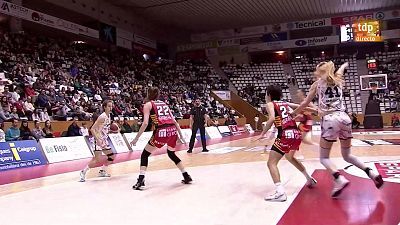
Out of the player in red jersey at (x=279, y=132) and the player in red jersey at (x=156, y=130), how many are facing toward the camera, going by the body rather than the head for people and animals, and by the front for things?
0

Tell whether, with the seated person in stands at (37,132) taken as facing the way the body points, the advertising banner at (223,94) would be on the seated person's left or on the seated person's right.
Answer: on the seated person's left

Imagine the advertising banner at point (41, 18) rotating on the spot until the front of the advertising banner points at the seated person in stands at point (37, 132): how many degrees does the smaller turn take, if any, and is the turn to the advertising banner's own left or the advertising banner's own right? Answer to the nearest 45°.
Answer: approximately 45° to the advertising banner's own right

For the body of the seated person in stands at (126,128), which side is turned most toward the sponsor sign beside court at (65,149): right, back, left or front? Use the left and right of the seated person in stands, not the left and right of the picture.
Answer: right

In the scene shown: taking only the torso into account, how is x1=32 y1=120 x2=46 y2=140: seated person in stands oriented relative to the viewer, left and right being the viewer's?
facing the viewer and to the right of the viewer

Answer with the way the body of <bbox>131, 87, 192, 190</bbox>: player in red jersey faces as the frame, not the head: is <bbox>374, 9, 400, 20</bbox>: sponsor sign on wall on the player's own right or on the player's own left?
on the player's own right

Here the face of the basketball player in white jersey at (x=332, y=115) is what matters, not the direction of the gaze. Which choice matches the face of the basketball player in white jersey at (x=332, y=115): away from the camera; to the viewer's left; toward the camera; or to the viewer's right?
away from the camera

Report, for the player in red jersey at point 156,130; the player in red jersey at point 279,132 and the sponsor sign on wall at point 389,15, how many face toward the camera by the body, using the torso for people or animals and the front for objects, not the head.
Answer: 1

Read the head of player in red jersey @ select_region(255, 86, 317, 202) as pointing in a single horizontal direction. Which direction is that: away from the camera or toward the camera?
away from the camera
